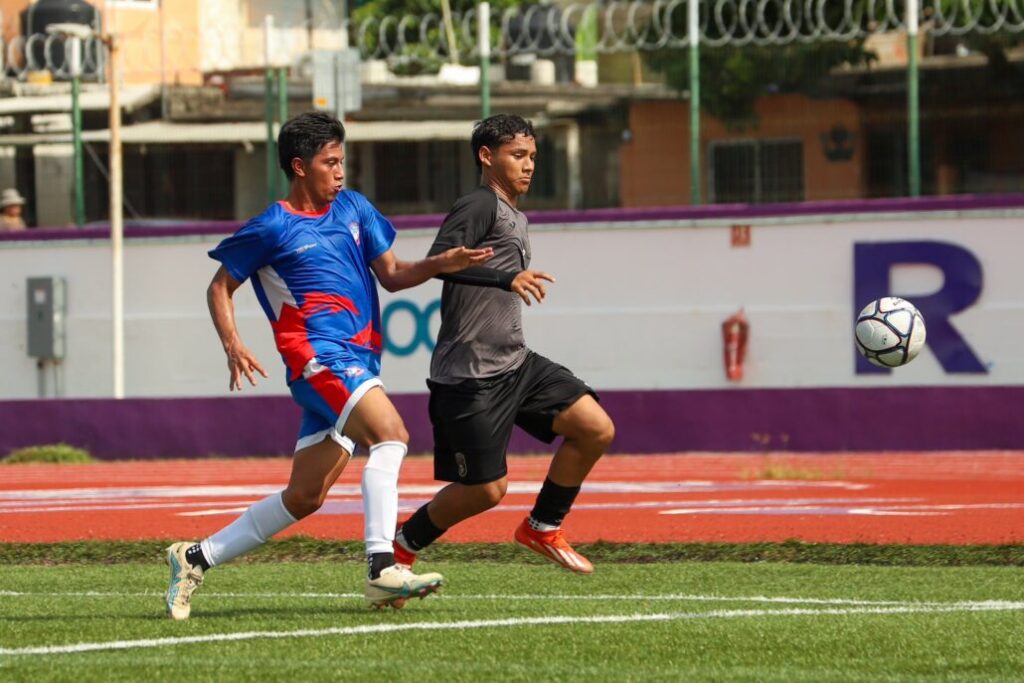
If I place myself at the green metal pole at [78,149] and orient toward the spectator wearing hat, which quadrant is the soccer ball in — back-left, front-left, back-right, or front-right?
back-left

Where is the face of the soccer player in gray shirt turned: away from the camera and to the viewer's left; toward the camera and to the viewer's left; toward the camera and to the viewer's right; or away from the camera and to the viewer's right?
toward the camera and to the viewer's right

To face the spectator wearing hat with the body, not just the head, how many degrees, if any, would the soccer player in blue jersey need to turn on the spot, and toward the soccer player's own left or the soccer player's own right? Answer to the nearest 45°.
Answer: approximately 135° to the soccer player's own left

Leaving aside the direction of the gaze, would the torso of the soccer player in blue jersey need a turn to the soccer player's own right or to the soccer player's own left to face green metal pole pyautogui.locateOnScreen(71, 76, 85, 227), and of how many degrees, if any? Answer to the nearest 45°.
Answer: approximately 135° to the soccer player's own left

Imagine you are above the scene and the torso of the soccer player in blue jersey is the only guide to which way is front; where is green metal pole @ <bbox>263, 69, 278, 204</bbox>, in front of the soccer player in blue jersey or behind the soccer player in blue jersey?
behind

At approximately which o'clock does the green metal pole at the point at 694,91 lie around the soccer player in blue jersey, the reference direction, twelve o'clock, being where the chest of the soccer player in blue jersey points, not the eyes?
The green metal pole is roughly at 8 o'clock from the soccer player in blue jersey.

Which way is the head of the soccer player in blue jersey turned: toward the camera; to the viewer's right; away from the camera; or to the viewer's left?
to the viewer's right

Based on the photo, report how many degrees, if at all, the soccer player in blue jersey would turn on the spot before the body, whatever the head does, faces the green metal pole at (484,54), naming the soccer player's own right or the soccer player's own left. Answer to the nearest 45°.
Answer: approximately 135° to the soccer player's own left

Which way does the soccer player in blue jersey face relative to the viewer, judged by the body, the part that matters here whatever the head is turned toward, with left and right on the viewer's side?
facing the viewer and to the right of the viewer

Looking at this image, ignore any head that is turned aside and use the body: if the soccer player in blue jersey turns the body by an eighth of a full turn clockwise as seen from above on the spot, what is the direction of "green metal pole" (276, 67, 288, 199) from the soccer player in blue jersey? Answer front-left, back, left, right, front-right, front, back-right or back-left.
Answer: back
